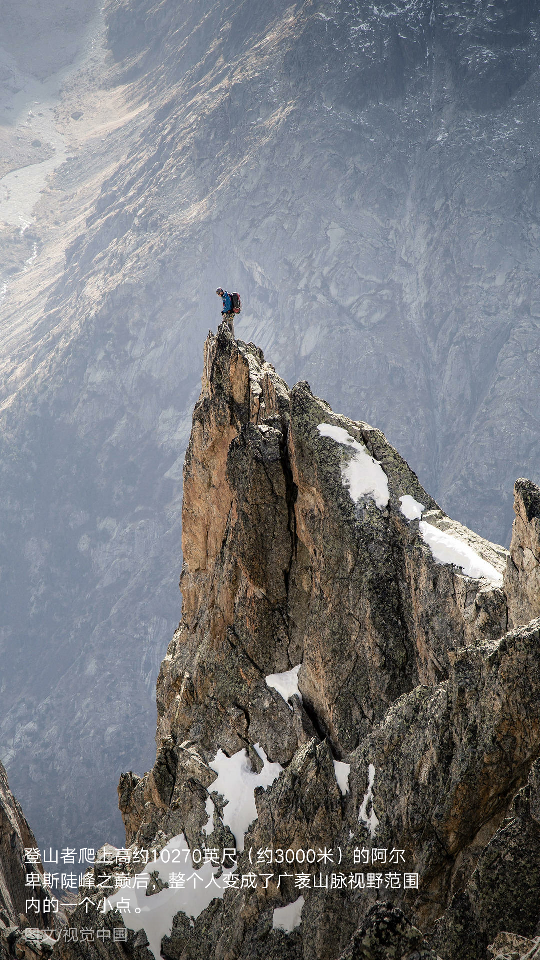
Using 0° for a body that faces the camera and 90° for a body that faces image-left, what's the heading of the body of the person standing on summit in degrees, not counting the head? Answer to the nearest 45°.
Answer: approximately 90°
